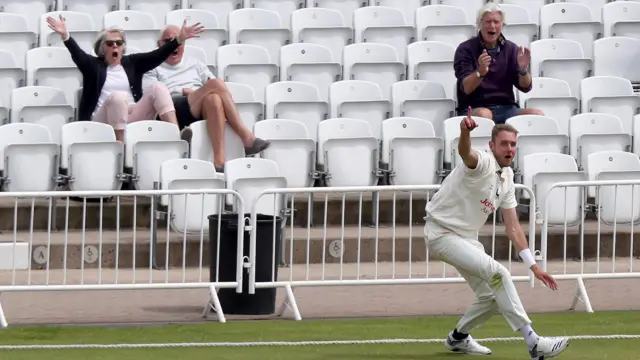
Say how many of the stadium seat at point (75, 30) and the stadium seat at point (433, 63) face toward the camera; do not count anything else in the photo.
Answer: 2

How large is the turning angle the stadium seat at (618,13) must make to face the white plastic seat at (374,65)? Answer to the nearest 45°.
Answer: approximately 45° to its right

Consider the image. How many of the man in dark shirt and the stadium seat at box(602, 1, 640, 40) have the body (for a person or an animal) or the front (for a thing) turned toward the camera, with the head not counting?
2

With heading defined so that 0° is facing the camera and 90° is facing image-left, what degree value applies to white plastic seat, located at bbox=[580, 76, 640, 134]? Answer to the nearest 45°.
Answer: approximately 0°

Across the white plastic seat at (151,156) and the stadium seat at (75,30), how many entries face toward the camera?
2

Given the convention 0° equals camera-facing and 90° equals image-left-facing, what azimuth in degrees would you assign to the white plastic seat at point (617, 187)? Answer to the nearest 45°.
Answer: approximately 0°

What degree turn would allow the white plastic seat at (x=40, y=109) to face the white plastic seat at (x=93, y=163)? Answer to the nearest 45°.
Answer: approximately 45° to its left
